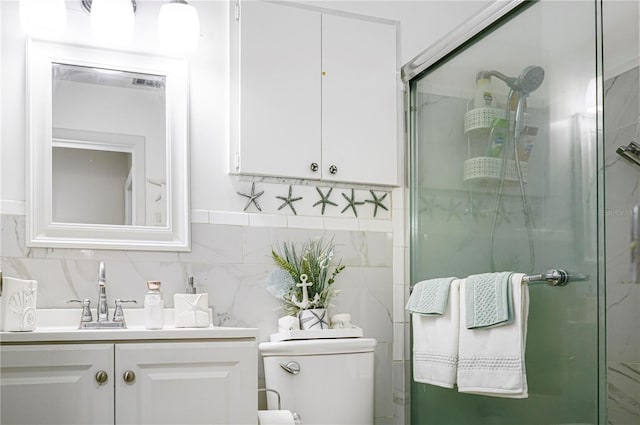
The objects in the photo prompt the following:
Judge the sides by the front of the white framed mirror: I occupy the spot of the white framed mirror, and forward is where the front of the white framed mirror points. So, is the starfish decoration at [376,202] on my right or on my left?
on my left

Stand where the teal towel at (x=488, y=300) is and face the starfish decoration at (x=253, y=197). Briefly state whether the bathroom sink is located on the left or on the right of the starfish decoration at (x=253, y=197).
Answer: left

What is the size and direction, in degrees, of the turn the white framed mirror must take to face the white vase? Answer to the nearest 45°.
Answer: approximately 45° to its left

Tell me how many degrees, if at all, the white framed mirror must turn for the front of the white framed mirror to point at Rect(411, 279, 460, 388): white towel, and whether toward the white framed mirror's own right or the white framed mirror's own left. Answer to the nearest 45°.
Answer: approximately 45° to the white framed mirror's own left

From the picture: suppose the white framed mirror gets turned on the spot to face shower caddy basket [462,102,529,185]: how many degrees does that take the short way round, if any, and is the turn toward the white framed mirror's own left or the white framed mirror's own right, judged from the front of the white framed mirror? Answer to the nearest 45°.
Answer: approximately 45° to the white framed mirror's own left

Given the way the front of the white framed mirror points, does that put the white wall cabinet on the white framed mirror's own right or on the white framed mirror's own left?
on the white framed mirror's own left

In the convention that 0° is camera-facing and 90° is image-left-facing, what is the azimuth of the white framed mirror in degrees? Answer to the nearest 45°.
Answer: approximately 315°
